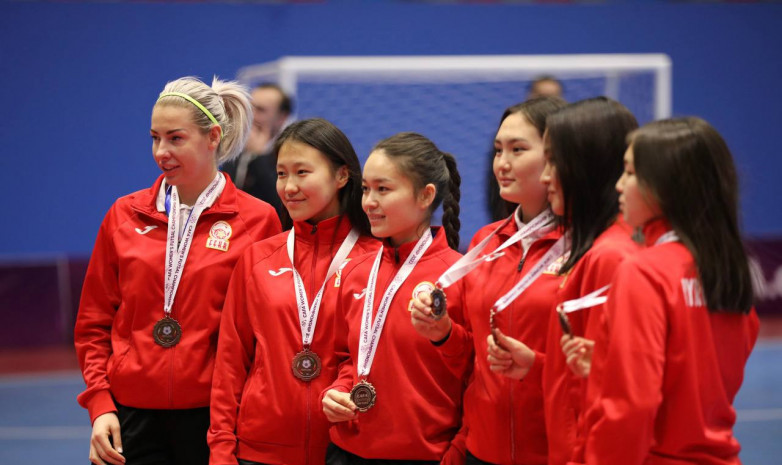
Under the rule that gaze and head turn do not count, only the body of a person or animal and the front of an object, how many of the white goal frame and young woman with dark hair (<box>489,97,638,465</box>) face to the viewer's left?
1

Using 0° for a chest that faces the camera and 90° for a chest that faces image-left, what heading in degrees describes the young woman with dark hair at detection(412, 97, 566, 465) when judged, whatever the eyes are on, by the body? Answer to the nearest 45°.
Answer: approximately 45°

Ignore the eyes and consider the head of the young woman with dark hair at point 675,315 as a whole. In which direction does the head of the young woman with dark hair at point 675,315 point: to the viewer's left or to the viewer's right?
to the viewer's left

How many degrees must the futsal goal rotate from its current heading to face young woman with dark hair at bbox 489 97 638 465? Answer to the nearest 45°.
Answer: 0° — it already faces them

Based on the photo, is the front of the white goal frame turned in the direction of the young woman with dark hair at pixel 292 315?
yes

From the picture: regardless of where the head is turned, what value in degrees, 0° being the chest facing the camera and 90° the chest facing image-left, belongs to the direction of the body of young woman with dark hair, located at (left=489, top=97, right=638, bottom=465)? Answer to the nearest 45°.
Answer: approximately 90°

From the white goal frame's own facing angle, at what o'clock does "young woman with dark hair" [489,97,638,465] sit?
The young woman with dark hair is roughly at 12 o'clock from the white goal frame.

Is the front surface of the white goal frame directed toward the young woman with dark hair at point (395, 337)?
yes
